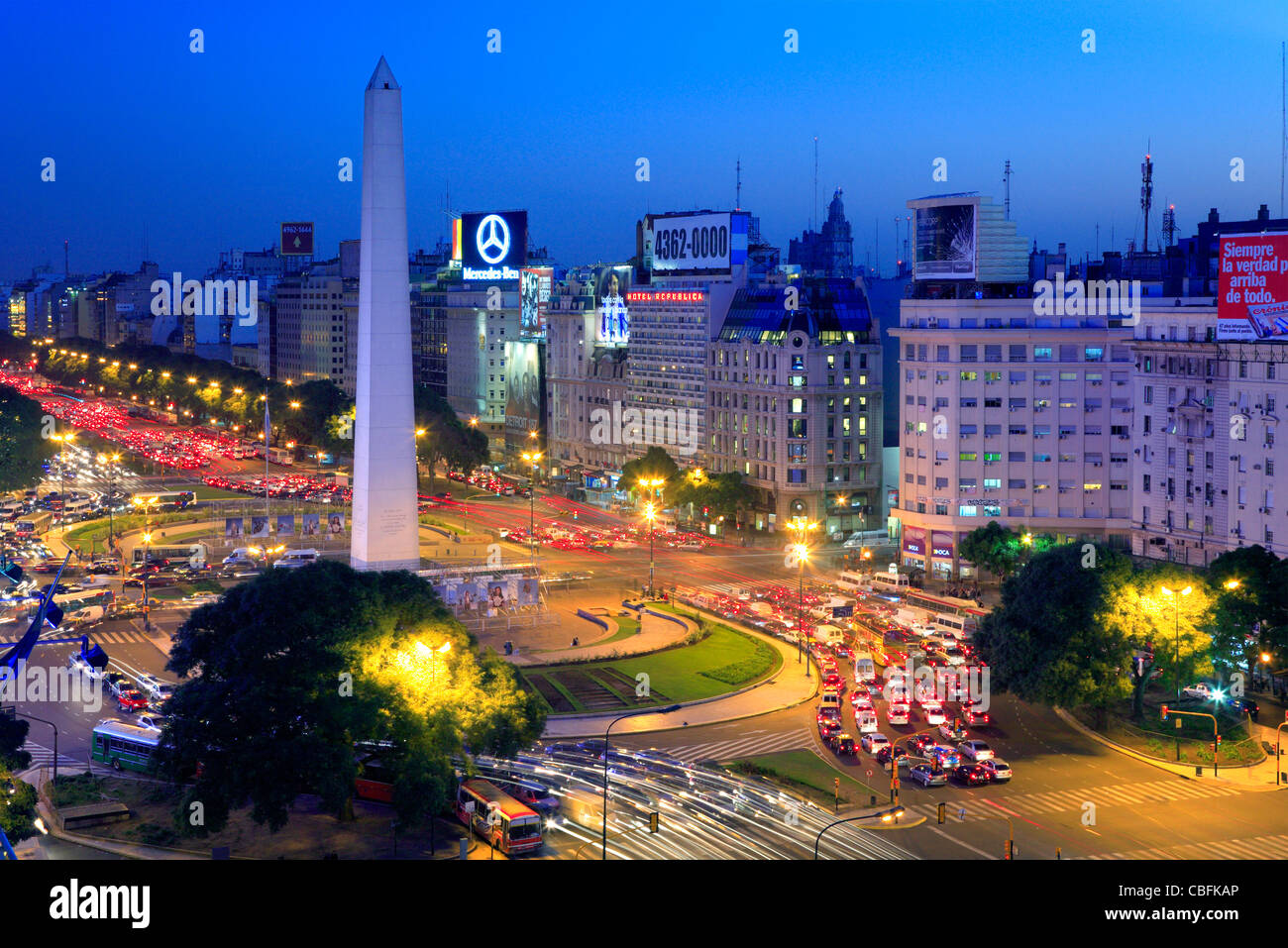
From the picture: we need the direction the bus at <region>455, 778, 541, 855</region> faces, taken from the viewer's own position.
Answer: facing the viewer and to the right of the viewer

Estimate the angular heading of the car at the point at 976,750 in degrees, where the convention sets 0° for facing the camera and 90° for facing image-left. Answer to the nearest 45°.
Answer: approximately 135°

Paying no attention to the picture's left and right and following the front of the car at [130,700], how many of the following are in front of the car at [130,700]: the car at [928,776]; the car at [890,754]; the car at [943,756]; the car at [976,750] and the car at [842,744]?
5

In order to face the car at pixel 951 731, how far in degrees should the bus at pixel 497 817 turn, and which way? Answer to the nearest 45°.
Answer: approximately 90° to its left

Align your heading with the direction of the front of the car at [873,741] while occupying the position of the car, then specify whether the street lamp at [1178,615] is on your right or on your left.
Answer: on your right

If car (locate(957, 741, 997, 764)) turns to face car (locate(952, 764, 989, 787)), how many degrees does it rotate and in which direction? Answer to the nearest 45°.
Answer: approximately 135° to its left

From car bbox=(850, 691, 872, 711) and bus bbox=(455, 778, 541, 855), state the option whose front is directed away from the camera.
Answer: the car

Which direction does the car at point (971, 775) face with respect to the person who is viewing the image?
facing away from the viewer and to the left of the viewer

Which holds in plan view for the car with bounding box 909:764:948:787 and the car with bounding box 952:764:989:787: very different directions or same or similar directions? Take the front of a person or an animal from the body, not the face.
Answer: same or similar directions

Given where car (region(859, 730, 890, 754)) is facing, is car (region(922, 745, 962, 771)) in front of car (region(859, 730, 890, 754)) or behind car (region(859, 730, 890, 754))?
behind

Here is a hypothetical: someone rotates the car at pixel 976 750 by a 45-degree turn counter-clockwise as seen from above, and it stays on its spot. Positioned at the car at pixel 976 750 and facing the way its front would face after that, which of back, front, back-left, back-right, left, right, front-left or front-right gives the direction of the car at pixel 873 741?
front-right

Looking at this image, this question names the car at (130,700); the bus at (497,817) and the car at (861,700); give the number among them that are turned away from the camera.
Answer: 1

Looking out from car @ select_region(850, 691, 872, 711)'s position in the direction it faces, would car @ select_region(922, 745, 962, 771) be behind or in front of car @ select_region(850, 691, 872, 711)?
behind
